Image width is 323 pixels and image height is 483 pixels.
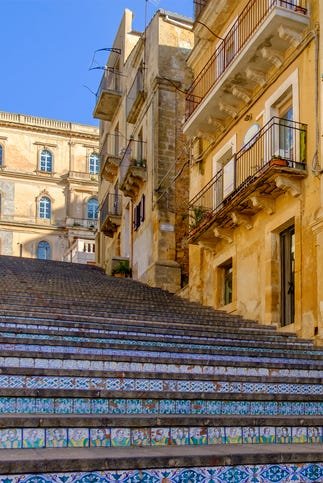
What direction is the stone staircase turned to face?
toward the camera

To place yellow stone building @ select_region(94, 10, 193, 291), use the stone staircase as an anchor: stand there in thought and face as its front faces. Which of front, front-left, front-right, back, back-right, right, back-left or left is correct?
back

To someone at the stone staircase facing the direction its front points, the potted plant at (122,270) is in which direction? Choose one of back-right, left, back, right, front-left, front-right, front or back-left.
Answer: back

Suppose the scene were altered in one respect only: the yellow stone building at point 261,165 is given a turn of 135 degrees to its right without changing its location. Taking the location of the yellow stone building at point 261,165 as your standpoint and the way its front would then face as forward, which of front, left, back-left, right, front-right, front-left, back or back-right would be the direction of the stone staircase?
back

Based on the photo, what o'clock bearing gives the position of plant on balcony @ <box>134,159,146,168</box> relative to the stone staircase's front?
The plant on balcony is roughly at 6 o'clock from the stone staircase.

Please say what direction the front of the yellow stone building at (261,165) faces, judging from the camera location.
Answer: facing the viewer and to the left of the viewer

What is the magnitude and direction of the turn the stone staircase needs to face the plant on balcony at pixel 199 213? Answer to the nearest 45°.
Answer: approximately 180°
